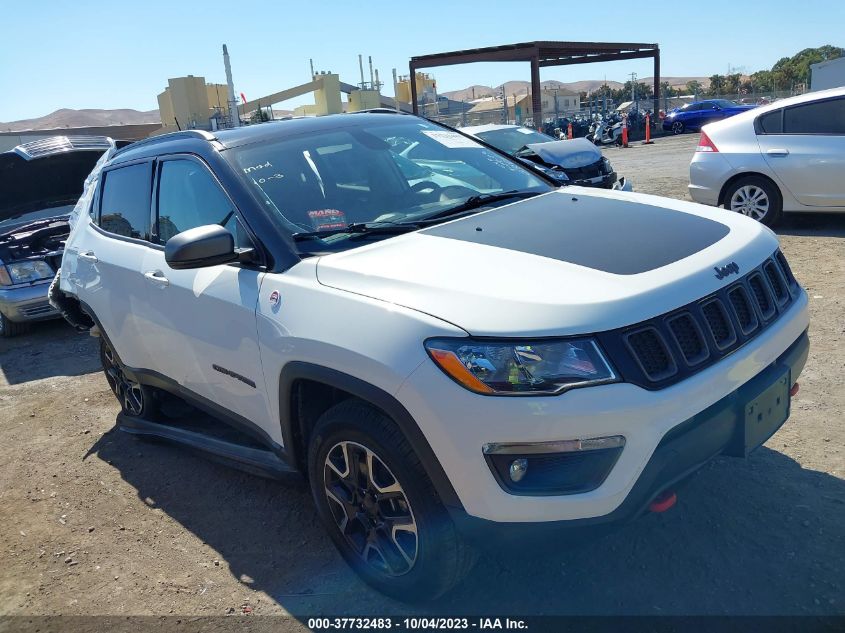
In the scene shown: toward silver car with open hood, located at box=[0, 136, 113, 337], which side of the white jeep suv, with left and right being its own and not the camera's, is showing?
back

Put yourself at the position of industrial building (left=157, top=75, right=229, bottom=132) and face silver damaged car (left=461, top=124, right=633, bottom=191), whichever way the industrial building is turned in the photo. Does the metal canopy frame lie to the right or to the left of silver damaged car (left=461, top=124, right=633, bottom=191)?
left

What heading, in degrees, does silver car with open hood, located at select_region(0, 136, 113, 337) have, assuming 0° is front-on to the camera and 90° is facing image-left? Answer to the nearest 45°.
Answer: approximately 315°

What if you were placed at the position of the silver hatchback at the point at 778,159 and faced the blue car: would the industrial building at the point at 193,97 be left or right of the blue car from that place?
left

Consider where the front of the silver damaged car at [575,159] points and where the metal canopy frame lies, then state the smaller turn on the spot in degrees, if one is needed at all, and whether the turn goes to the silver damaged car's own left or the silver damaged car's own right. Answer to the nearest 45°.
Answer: approximately 135° to the silver damaged car's own left

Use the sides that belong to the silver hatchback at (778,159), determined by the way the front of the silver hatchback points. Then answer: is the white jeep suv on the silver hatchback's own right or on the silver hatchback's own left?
on the silver hatchback's own right

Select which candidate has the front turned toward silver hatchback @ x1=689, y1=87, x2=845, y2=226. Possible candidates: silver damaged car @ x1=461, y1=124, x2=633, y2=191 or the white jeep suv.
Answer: the silver damaged car

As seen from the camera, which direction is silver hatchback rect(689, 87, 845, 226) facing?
to the viewer's right

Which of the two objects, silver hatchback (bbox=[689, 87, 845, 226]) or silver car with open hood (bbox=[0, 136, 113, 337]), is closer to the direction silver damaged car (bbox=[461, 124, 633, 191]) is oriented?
the silver hatchback

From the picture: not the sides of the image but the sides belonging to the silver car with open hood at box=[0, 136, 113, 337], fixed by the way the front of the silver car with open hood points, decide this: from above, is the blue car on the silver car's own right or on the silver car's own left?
on the silver car's own left

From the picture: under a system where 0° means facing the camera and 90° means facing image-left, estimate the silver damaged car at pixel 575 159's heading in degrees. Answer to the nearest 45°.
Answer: approximately 315°
